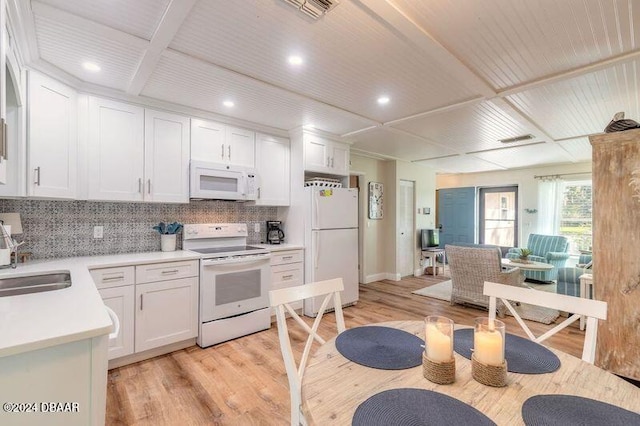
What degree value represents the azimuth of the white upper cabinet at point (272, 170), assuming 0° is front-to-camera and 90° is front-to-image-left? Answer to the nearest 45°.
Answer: approximately 315°

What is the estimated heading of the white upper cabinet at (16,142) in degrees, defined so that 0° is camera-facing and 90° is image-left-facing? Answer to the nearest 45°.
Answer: approximately 270°

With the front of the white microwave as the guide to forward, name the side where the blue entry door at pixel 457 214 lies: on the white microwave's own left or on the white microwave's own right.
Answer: on the white microwave's own left

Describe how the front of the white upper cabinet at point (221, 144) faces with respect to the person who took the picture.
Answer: facing the viewer and to the right of the viewer

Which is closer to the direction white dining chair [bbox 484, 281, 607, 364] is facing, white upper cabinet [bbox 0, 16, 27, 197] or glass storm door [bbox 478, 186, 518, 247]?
the white upper cabinet

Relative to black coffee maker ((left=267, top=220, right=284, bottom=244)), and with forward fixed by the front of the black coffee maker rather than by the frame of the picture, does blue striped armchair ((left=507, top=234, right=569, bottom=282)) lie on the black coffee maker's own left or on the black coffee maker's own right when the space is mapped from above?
on the black coffee maker's own left

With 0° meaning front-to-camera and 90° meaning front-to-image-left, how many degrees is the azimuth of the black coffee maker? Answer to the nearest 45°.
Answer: approximately 315°

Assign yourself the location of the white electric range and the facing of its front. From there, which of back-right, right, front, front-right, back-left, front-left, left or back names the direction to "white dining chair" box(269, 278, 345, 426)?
front-right

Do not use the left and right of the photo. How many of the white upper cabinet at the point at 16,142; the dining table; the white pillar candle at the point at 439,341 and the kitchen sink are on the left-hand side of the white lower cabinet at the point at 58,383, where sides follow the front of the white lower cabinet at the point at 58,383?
2
